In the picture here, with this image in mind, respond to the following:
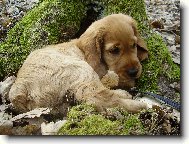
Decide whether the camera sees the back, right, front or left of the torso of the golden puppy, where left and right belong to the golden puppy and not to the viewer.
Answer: right

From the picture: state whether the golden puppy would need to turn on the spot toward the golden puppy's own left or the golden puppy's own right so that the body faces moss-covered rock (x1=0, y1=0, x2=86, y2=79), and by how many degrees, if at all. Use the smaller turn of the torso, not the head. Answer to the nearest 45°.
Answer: approximately 135° to the golden puppy's own left
